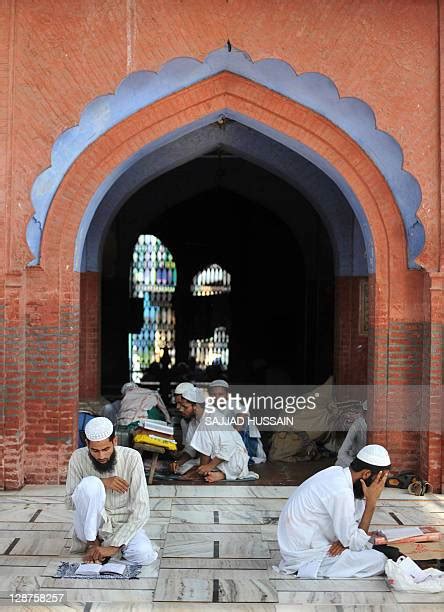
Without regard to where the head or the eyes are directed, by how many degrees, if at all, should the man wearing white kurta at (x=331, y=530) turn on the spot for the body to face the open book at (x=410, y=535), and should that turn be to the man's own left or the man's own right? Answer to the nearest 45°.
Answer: approximately 45° to the man's own left

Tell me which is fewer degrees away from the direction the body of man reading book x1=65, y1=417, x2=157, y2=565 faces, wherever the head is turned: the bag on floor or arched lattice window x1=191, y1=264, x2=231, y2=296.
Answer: the bag on floor

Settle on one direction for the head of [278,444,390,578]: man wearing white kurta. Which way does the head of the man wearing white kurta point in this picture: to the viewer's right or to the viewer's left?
to the viewer's right

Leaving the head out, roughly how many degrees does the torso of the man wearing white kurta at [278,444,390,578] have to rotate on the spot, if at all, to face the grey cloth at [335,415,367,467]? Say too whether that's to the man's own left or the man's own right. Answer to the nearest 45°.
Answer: approximately 90° to the man's own left

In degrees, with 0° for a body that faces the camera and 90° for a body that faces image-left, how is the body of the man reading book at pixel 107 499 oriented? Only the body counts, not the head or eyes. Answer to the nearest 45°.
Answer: approximately 0°

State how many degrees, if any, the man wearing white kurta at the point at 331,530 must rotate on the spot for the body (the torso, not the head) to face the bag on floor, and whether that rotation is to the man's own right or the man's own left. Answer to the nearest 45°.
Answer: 0° — they already face it

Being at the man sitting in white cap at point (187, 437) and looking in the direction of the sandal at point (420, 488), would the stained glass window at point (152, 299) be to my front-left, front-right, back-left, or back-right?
back-left

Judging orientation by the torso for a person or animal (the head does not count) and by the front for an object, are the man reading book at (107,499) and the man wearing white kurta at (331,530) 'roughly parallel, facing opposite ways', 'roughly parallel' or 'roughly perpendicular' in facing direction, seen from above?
roughly perpendicular

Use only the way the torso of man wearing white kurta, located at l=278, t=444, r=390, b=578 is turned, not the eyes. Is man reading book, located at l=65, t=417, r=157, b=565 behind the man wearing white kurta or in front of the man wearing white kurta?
behind

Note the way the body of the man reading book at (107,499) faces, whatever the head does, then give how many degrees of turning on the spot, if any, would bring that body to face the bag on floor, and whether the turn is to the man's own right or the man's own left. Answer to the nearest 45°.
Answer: approximately 90° to the man's own left

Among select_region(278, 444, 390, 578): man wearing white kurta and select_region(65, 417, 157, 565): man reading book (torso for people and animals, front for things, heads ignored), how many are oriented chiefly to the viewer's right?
1

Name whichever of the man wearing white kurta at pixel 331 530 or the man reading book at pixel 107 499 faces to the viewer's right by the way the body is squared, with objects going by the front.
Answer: the man wearing white kurta

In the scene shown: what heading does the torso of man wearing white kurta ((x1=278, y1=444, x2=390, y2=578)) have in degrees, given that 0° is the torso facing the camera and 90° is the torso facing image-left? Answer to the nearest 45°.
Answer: approximately 270°
